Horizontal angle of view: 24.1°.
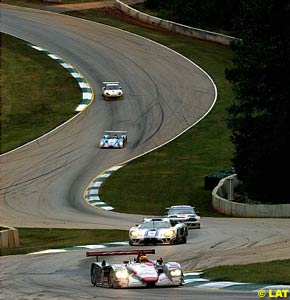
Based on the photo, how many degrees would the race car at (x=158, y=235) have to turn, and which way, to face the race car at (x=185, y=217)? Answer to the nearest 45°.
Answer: approximately 180°

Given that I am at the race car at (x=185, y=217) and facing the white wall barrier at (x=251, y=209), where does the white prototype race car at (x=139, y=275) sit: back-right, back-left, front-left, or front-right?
back-right

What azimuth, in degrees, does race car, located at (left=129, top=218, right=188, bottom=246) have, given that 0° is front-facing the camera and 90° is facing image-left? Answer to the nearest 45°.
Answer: approximately 0°
